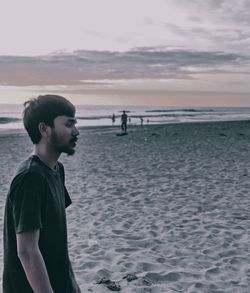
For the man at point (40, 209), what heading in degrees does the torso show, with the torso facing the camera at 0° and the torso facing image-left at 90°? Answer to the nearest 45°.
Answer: approximately 270°

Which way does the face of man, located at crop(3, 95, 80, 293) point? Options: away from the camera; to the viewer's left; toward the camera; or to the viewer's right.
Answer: to the viewer's right
